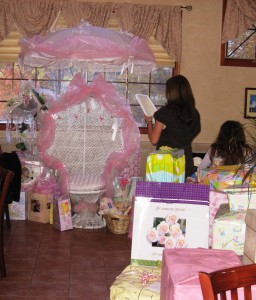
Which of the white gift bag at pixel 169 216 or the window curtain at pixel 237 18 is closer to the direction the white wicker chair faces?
the white gift bag

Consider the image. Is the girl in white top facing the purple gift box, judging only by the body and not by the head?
no

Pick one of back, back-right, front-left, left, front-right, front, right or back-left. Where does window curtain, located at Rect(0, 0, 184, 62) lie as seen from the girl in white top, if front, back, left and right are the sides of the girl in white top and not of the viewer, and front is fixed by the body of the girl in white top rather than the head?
front-left

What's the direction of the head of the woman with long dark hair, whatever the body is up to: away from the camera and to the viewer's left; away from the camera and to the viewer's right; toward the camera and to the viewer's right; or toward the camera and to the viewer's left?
away from the camera and to the viewer's left

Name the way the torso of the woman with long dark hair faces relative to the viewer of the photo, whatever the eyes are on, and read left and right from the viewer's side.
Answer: facing away from the viewer and to the left of the viewer

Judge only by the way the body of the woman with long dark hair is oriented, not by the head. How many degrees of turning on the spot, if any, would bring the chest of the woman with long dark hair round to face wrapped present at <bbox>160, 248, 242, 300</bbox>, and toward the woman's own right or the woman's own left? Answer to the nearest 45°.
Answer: approximately 135° to the woman's own left

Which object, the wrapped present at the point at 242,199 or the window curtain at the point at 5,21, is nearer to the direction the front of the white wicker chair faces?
the wrapped present

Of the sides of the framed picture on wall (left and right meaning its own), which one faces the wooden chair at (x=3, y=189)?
front

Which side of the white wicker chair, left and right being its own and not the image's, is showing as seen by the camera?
front

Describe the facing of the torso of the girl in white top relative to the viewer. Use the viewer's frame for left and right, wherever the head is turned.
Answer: facing away from the viewer

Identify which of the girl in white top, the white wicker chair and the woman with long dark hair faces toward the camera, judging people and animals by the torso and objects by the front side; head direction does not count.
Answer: the white wicker chair

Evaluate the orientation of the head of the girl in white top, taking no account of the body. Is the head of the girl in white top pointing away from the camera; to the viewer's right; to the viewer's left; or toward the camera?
away from the camera
